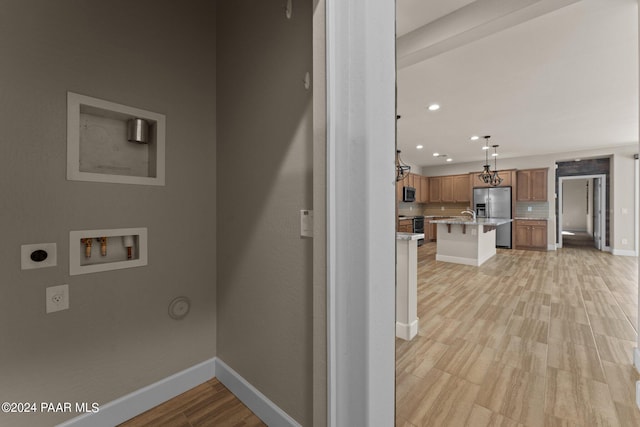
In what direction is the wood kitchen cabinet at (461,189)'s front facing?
toward the camera

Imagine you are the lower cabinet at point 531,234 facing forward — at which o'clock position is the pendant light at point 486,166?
The pendant light is roughly at 1 o'clock from the lower cabinet.

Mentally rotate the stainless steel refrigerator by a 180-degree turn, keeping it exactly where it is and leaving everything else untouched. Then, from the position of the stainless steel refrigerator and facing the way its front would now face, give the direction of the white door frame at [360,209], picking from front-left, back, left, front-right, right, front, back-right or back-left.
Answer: back

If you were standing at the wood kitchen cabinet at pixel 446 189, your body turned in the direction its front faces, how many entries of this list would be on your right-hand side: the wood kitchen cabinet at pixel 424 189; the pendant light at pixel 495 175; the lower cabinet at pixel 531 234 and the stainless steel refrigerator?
1

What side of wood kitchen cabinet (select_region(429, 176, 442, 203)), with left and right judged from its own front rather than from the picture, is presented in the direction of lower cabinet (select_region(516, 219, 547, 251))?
left

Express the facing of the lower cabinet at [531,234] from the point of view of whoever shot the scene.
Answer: facing the viewer

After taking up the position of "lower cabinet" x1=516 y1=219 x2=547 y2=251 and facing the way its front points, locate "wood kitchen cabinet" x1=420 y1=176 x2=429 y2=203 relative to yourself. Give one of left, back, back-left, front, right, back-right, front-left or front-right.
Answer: right

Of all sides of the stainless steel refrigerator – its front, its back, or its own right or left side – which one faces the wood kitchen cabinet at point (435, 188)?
right

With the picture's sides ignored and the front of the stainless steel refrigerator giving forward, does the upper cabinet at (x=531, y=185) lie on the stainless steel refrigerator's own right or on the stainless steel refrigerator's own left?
on the stainless steel refrigerator's own left

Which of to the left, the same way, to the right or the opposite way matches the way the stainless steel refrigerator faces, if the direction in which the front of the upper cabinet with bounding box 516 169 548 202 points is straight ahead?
the same way

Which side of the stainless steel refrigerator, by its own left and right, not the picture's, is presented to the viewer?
front

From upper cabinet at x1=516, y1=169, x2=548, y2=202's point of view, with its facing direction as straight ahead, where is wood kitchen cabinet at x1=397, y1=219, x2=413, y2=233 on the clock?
The wood kitchen cabinet is roughly at 2 o'clock from the upper cabinet.

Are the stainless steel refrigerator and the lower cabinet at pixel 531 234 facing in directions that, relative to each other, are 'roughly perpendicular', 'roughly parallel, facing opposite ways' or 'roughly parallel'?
roughly parallel
